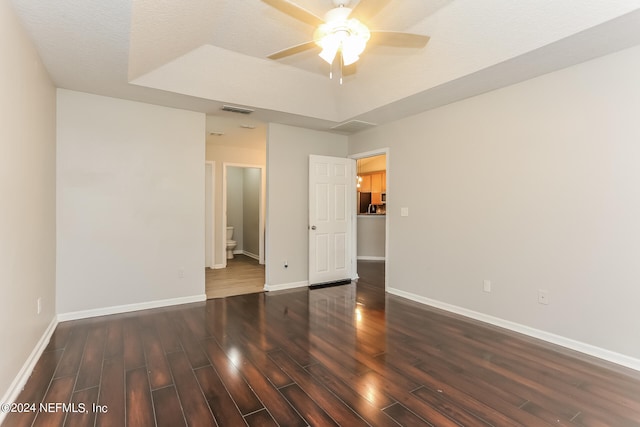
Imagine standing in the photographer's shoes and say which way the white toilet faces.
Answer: facing to the right of the viewer

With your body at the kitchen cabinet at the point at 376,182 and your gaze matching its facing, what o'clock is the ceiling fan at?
The ceiling fan is roughly at 12 o'clock from the kitchen cabinet.

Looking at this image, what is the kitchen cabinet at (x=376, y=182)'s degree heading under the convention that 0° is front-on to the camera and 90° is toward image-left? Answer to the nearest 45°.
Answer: approximately 0°

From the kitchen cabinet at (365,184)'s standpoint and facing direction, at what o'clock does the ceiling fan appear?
The ceiling fan is roughly at 12 o'clock from the kitchen cabinet.

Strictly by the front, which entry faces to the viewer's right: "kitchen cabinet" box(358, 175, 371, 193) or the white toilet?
the white toilet
